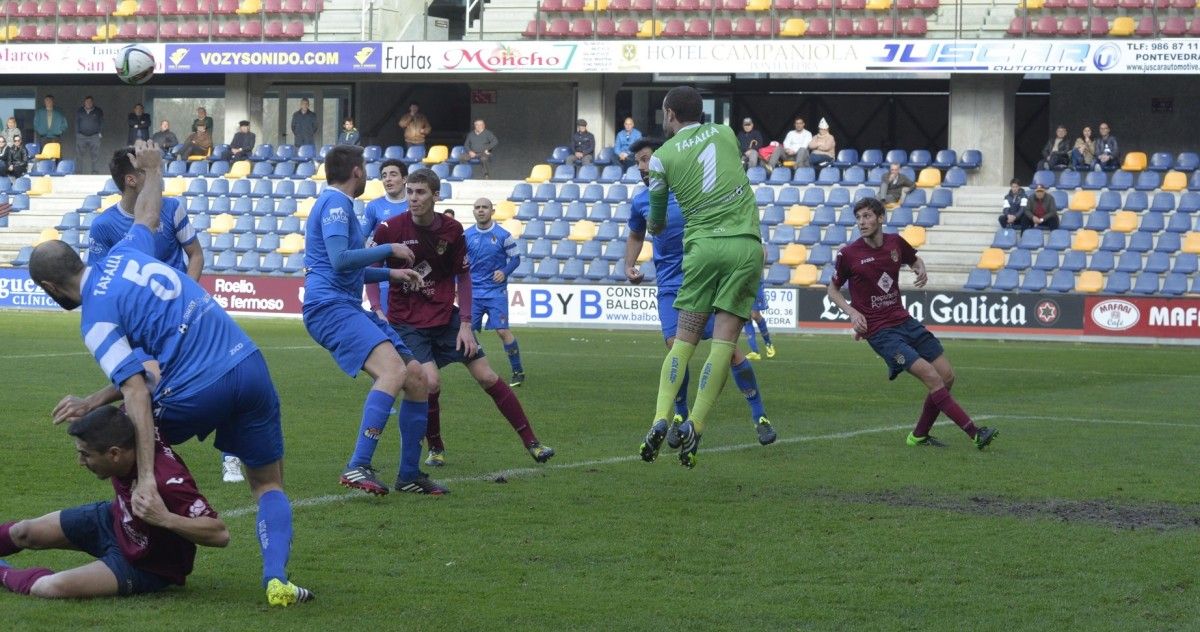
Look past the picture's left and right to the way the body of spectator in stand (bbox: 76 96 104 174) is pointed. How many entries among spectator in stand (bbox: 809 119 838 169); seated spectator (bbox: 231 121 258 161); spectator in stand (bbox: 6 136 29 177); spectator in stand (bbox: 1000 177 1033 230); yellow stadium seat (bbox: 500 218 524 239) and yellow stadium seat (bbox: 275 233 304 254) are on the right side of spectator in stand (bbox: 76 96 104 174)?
1

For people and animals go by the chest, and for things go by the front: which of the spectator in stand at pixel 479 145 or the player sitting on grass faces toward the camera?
the spectator in stand

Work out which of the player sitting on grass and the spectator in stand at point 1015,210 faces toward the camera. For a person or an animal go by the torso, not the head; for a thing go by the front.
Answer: the spectator in stand

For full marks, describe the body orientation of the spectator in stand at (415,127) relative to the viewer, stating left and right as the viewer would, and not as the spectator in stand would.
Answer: facing the viewer

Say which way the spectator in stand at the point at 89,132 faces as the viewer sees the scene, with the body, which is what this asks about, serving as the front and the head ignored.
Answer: toward the camera

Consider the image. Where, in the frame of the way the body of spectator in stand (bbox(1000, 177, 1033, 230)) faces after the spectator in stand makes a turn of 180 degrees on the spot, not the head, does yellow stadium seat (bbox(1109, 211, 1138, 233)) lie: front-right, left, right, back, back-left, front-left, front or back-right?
right
